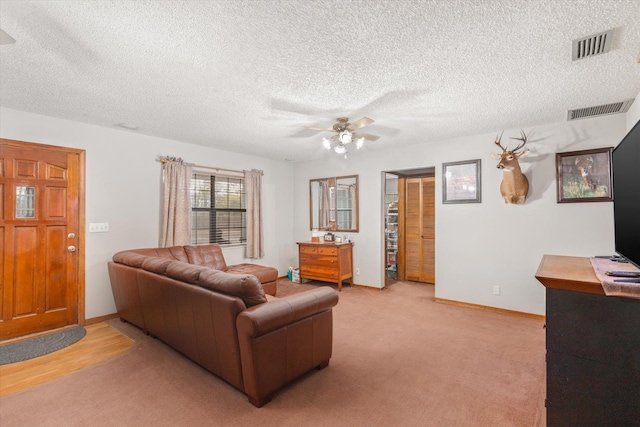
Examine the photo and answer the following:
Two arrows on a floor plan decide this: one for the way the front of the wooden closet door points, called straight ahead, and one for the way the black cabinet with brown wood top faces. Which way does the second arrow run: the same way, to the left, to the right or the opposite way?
to the right

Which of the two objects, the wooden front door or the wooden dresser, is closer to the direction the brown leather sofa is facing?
the wooden dresser

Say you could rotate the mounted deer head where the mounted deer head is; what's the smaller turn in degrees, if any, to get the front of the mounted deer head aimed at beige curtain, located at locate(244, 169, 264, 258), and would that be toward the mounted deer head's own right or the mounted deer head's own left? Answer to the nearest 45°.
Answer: approximately 45° to the mounted deer head's own right

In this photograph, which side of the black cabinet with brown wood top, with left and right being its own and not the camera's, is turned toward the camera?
left

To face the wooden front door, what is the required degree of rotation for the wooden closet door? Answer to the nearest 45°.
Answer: approximately 45° to its right

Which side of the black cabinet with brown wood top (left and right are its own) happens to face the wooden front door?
front

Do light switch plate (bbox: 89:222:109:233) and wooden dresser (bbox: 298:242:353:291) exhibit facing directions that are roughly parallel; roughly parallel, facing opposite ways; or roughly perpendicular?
roughly perpendicular

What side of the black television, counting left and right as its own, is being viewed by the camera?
left

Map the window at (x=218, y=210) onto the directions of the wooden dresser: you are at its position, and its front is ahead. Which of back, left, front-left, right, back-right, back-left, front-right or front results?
front-right

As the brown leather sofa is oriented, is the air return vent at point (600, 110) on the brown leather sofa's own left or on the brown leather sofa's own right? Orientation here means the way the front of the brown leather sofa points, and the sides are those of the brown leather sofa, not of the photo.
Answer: on the brown leather sofa's own right
